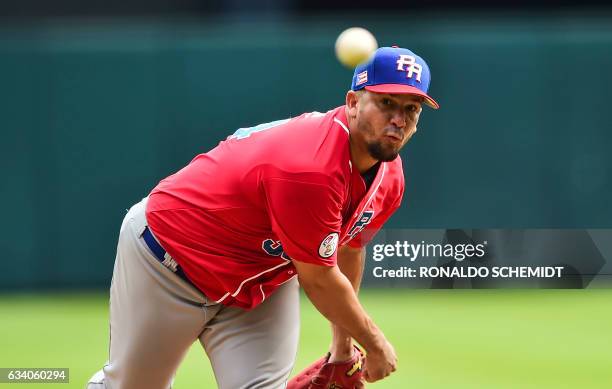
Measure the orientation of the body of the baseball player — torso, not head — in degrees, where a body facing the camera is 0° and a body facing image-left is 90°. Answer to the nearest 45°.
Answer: approximately 315°
